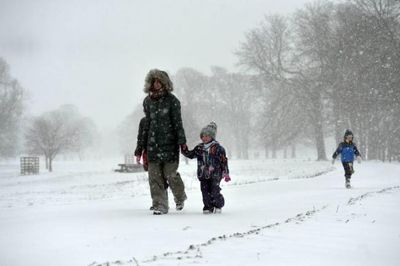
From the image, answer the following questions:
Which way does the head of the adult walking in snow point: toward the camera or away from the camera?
toward the camera

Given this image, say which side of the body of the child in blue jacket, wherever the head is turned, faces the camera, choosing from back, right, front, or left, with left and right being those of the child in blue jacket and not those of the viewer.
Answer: front

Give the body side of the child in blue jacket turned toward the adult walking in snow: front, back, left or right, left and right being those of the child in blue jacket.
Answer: front

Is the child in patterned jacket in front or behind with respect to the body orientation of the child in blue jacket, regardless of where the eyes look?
in front
